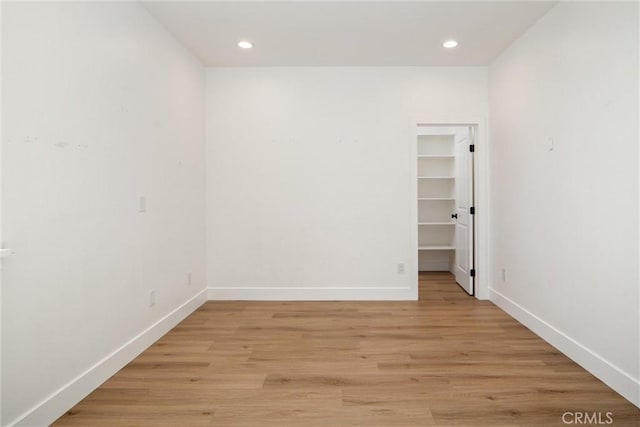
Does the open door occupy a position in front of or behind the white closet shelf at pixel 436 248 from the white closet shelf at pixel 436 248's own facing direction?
in front

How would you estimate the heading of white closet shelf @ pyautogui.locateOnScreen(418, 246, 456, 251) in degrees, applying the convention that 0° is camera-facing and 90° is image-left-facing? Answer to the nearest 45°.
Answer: approximately 0°
